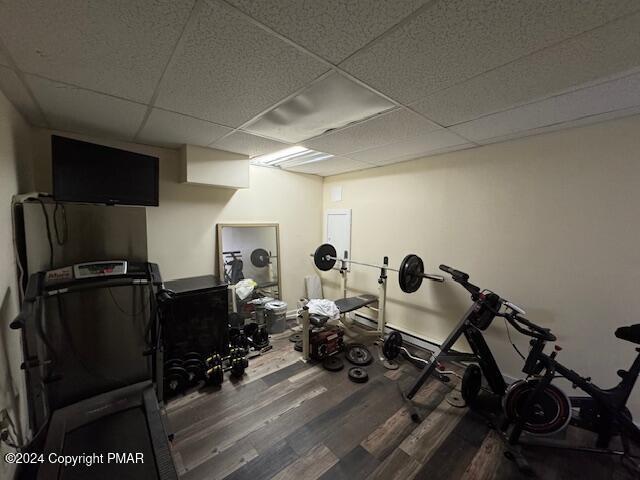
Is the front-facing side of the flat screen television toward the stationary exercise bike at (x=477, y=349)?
yes

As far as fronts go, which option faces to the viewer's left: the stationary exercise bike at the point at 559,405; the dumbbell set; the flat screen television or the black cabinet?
the stationary exercise bike

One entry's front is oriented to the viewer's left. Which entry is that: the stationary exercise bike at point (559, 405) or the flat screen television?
the stationary exercise bike

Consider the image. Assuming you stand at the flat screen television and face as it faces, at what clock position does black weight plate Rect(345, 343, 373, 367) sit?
The black weight plate is roughly at 11 o'clock from the flat screen television.

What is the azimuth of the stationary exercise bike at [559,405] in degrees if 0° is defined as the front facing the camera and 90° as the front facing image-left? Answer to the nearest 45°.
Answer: approximately 90°

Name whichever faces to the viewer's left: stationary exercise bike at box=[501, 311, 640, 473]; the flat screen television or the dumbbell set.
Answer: the stationary exercise bike
